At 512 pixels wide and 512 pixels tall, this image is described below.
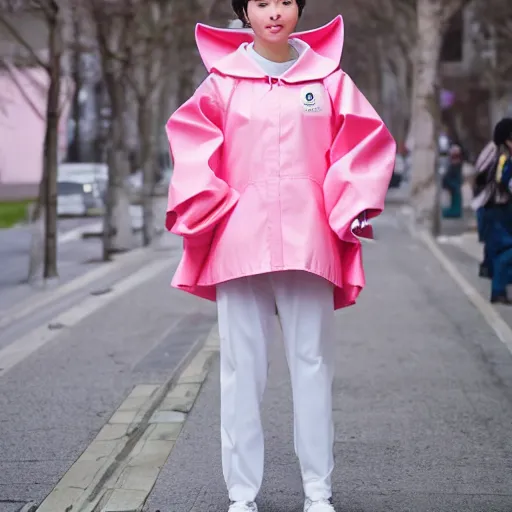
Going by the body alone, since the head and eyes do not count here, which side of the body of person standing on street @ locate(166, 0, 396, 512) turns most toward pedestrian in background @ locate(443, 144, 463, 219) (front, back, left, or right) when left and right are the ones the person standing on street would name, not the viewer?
back

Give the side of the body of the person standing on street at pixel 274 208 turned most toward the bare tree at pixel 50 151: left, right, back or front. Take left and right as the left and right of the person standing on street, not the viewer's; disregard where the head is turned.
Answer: back

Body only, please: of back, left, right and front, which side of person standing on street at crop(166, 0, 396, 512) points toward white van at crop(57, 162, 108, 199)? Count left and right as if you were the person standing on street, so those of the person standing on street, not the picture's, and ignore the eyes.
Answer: back

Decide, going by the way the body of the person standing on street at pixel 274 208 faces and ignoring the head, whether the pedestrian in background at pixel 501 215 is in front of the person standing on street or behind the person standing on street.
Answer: behind

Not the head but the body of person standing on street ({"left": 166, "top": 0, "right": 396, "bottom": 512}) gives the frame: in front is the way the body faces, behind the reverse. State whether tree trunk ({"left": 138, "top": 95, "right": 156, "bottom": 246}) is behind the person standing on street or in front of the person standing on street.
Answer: behind

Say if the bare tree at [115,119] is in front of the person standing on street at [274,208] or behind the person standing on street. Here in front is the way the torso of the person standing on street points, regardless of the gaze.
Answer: behind

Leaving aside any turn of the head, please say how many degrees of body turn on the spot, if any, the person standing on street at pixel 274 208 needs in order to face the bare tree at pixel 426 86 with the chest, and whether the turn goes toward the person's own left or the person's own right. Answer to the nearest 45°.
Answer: approximately 180°

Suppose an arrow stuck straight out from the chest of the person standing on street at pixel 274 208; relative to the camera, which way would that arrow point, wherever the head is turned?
toward the camera

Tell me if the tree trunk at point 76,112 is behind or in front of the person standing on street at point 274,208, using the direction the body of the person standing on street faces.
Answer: behind

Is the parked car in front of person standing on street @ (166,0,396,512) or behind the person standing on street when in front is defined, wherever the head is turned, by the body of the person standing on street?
behind
